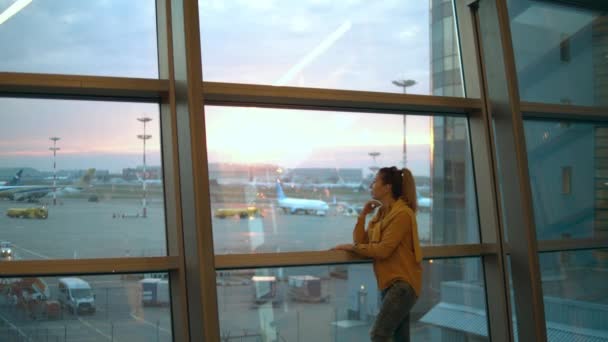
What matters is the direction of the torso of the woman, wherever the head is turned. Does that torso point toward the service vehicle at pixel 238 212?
no

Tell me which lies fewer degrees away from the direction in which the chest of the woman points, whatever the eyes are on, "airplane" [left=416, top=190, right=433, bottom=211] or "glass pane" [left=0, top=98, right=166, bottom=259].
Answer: the glass pane

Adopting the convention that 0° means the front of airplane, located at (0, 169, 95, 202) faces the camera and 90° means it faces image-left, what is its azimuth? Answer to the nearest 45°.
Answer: approximately 90°

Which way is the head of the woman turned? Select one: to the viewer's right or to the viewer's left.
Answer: to the viewer's left

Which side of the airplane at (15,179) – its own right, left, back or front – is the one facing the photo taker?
left

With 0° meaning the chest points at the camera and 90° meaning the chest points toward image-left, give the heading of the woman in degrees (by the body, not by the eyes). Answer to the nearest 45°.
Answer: approximately 90°
